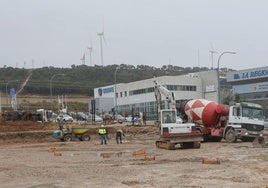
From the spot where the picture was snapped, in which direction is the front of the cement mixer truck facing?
facing the viewer and to the right of the viewer

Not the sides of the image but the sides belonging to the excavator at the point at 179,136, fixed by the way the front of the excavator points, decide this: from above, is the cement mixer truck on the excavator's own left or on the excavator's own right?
on the excavator's own right

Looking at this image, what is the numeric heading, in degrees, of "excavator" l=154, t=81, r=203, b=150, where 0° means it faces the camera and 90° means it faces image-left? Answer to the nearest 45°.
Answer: approximately 135°

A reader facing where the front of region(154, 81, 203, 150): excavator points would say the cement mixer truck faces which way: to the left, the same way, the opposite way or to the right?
the opposite way

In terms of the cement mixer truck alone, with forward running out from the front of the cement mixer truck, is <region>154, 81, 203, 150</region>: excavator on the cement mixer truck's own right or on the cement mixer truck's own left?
on the cement mixer truck's own right
